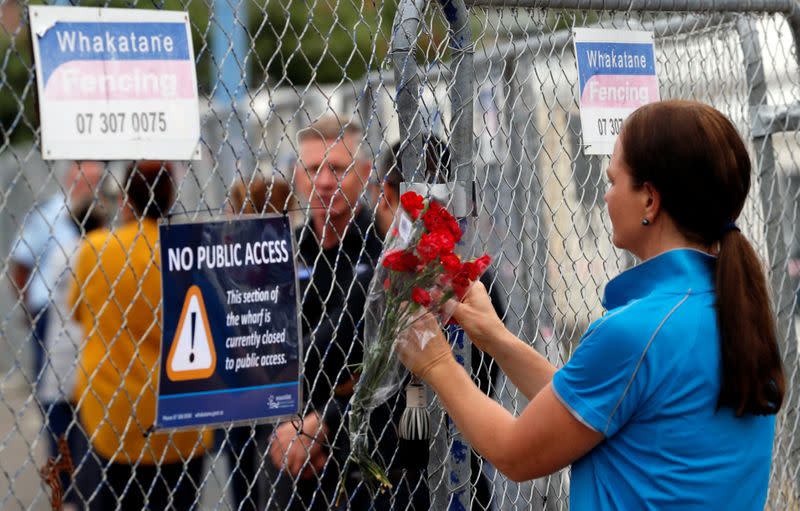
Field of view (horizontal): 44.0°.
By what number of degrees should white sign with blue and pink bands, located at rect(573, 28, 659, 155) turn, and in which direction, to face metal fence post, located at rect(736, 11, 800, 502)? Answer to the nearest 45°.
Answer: approximately 90° to its left

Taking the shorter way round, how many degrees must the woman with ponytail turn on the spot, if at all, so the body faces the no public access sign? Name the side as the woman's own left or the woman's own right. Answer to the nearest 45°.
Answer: approximately 45° to the woman's own left

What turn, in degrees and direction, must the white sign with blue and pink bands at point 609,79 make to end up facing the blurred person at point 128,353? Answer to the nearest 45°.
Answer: approximately 135° to its right

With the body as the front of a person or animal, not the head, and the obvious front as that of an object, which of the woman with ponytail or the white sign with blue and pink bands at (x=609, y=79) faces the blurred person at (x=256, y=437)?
the woman with ponytail

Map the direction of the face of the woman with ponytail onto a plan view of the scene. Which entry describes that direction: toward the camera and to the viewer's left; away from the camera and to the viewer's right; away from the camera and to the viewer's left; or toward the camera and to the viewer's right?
away from the camera and to the viewer's left

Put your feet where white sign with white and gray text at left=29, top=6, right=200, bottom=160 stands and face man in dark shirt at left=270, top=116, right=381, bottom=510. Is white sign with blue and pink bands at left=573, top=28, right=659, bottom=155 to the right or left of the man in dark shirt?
right

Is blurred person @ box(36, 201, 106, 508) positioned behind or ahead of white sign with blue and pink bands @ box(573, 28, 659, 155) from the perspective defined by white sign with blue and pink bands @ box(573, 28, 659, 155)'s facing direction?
behind

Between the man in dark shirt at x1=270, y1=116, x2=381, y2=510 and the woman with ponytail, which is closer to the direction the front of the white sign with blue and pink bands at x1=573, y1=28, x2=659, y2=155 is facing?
the woman with ponytail

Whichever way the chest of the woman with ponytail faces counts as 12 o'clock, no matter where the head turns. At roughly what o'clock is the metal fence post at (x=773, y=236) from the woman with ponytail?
The metal fence post is roughly at 2 o'clock from the woman with ponytail.

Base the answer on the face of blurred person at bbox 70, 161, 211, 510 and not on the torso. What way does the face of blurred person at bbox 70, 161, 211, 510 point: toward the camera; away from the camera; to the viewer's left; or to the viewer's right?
away from the camera

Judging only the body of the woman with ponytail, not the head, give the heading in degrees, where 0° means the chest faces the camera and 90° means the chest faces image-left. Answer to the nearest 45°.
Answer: approximately 135°

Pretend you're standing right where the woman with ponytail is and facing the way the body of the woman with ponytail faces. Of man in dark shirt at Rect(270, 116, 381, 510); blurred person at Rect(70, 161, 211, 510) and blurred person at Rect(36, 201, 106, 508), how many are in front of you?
3
